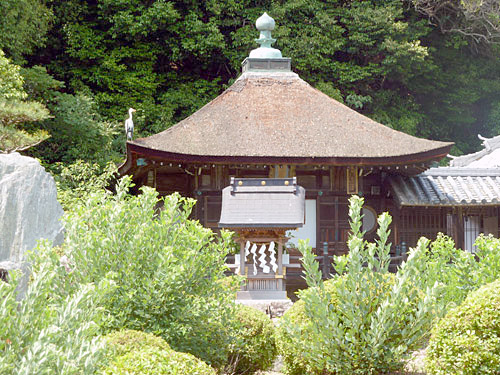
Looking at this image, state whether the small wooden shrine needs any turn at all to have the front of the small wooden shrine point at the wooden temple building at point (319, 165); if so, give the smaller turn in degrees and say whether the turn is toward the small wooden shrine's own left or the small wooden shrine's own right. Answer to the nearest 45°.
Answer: approximately 180°

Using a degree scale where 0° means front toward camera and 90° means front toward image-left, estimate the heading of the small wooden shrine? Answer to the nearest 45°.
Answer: approximately 0°

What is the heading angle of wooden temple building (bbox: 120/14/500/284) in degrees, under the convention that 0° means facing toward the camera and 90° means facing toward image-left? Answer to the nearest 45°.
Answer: approximately 0°

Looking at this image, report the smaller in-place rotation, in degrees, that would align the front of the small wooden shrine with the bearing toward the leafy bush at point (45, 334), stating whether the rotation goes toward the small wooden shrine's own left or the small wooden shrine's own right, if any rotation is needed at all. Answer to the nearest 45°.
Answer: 0° — it already faces it

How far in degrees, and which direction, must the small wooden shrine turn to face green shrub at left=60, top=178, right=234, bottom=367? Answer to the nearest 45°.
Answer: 0° — it already faces it

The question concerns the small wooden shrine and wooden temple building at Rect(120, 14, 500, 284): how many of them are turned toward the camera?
2

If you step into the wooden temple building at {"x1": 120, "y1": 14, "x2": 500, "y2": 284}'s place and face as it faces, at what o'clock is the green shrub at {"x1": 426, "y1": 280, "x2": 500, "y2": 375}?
The green shrub is roughly at 12 o'clock from the wooden temple building.

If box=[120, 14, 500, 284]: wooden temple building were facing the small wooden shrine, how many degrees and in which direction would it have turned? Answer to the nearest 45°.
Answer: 0° — it already faces it
